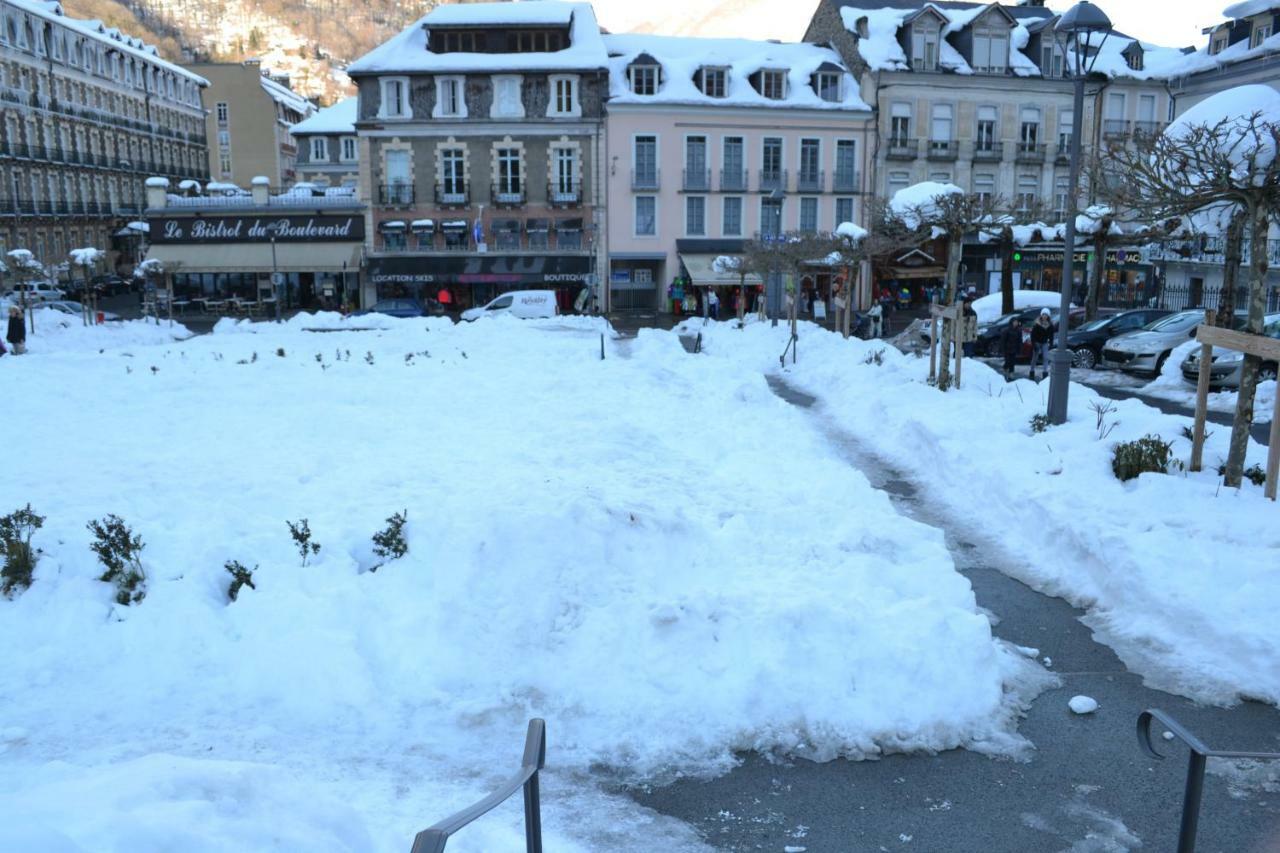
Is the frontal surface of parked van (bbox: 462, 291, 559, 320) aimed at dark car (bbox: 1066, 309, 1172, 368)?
no

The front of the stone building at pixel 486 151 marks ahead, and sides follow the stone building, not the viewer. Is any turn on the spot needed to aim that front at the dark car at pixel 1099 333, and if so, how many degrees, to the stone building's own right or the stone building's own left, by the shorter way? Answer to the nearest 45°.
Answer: approximately 45° to the stone building's own left

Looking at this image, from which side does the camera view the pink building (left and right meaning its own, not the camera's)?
front

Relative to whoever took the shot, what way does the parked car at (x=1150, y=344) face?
facing the viewer and to the left of the viewer

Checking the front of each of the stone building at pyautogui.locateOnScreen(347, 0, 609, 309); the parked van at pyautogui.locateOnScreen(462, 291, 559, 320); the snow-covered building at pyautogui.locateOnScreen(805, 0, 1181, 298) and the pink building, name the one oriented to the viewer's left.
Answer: the parked van

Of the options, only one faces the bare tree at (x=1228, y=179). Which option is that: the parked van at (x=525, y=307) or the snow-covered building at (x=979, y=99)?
the snow-covered building

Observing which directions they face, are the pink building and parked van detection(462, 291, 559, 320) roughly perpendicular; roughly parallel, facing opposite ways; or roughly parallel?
roughly perpendicular

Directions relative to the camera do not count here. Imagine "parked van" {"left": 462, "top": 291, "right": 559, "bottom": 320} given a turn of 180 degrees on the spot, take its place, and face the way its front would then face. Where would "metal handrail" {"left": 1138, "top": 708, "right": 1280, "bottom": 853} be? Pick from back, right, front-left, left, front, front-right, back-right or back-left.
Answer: right

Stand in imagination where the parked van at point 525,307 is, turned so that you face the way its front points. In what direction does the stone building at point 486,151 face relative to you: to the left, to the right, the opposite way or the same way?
to the left

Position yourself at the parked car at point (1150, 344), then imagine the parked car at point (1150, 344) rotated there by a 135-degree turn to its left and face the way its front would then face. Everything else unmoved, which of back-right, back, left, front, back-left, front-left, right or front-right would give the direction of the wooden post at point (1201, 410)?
right

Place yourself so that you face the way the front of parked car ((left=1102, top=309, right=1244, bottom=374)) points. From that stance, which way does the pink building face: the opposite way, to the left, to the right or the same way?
to the left

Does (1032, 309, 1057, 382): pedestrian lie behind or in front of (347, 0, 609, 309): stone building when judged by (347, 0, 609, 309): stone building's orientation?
in front

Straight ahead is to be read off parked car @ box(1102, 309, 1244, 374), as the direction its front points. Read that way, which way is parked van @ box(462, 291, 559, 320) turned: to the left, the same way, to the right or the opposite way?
the same way

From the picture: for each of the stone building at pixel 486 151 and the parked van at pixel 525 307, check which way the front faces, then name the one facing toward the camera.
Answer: the stone building

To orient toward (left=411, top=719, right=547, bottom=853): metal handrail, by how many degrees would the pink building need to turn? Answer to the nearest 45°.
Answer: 0° — it already faces it

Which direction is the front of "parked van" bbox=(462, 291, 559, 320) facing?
to the viewer's left

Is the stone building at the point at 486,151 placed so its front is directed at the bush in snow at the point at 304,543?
yes

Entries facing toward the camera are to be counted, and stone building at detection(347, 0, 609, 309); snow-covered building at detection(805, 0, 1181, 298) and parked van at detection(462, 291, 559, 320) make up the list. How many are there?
2

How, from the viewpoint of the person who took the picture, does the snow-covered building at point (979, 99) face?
facing the viewer

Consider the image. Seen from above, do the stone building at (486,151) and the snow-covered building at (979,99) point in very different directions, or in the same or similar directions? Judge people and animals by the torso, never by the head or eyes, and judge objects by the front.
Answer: same or similar directions

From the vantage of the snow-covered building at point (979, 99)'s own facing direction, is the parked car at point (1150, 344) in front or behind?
in front
